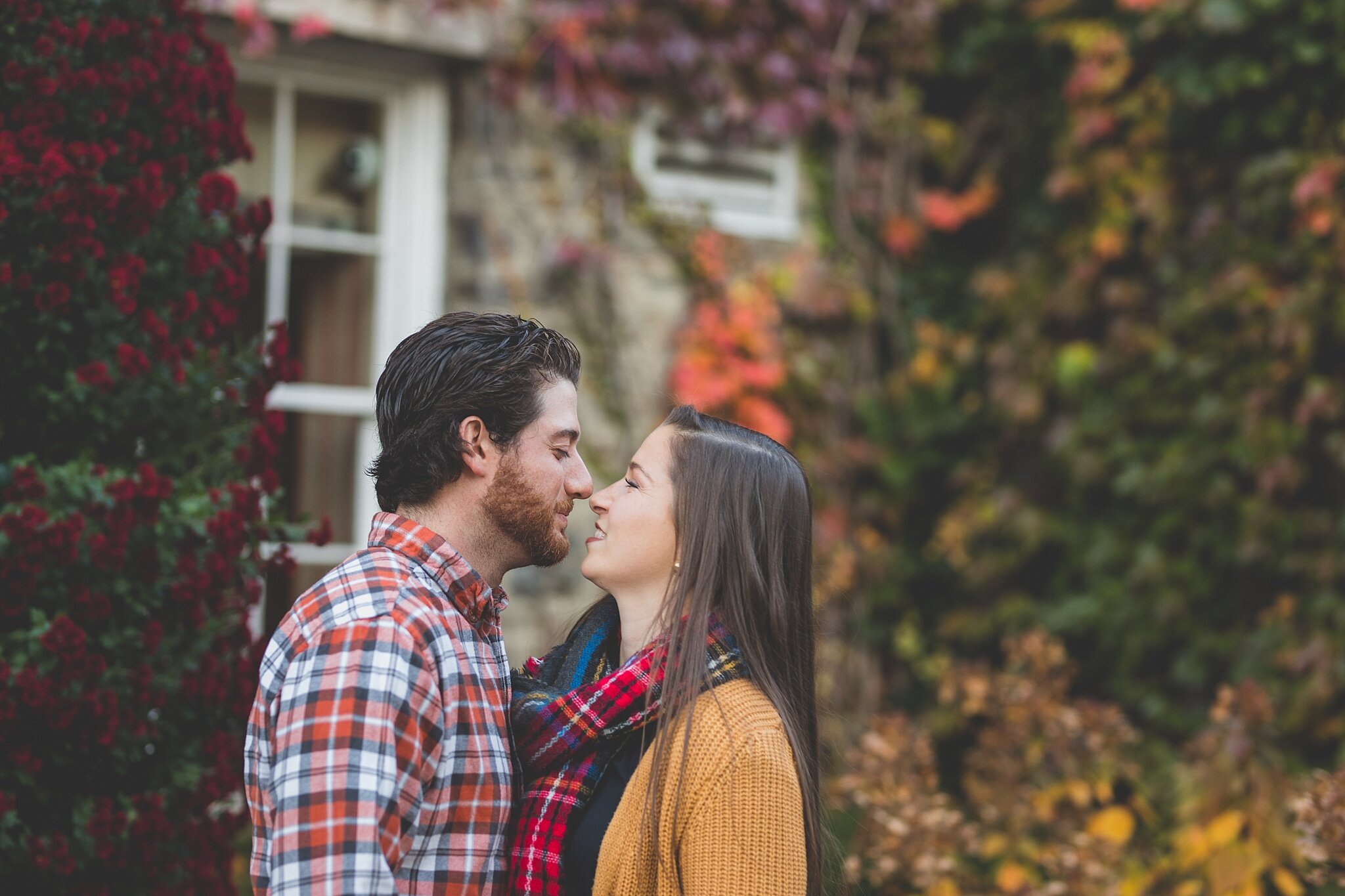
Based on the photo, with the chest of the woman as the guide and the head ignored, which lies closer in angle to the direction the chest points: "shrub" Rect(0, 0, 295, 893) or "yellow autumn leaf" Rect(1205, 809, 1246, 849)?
the shrub

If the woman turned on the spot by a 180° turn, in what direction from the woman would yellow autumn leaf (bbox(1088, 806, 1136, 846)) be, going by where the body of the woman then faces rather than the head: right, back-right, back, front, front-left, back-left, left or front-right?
front-left

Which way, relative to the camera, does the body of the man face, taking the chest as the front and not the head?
to the viewer's right

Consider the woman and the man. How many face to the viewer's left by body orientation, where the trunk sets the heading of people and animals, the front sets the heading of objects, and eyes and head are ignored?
1

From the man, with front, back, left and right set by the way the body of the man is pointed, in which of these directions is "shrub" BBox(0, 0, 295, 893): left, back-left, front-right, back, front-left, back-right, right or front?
back-left

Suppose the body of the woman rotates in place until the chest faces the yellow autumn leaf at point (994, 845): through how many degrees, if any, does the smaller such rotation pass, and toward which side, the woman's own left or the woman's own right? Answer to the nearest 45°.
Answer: approximately 135° to the woman's own right

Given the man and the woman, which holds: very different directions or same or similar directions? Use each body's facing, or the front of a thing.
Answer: very different directions

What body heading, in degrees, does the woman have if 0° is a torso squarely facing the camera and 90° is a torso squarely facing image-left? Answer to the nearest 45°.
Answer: approximately 90°

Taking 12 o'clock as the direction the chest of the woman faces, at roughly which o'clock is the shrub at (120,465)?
The shrub is roughly at 1 o'clock from the woman.

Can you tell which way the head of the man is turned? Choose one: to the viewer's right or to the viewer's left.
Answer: to the viewer's right

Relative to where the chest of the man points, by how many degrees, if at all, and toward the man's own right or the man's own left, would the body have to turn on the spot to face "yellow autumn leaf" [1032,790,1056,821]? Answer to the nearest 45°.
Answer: approximately 45° to the man's own left
